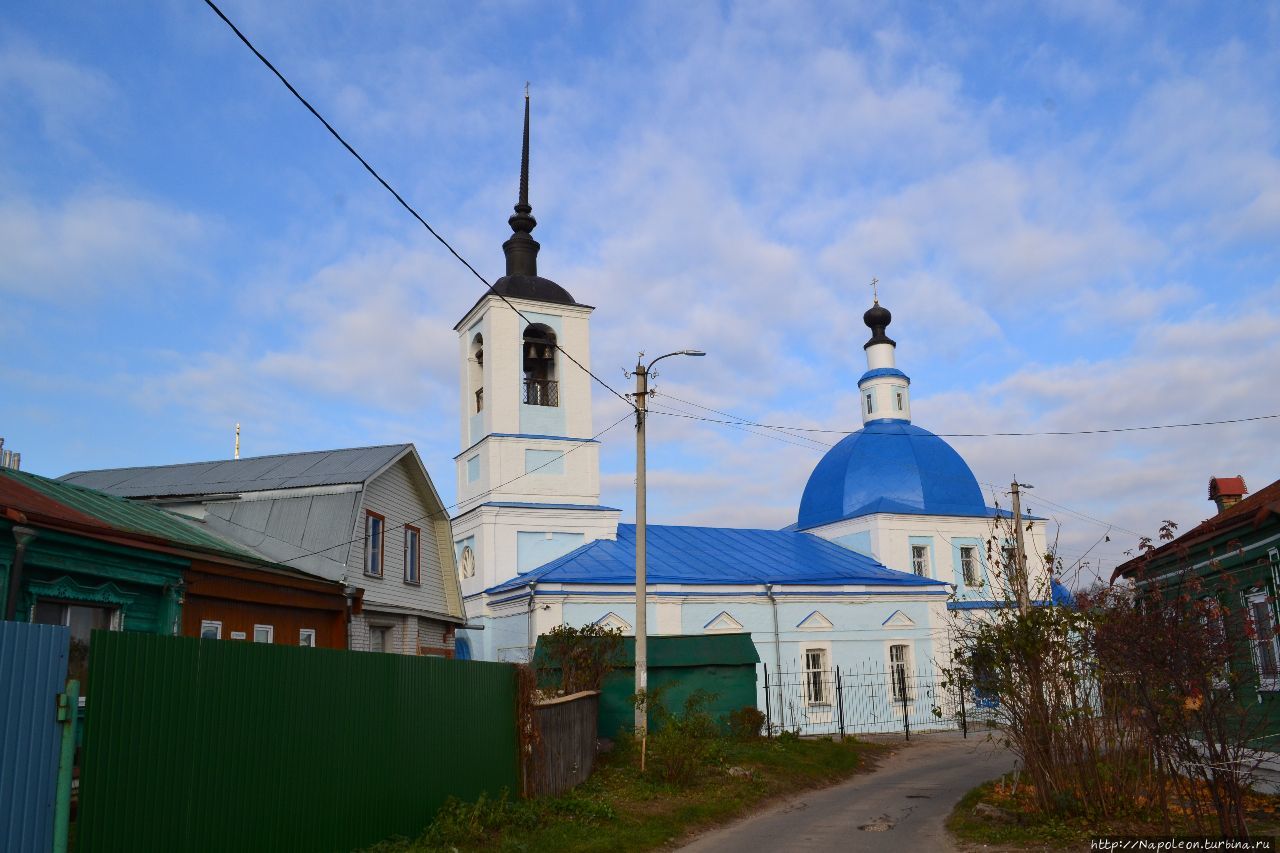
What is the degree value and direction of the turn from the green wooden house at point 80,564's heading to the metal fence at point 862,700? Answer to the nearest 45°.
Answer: approximately 90° to its left

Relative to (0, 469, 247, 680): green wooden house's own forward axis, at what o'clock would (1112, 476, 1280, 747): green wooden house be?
(1112, 476, 1280, 747): green wooden house is roughly at 11 o'clock from (0, 469, 247, 680): green wooden house.

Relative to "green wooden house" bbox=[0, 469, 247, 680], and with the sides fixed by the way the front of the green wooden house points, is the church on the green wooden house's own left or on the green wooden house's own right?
on the green wooden house's own left

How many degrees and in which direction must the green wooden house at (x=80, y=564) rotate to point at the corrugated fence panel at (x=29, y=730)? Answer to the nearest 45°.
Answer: approximately 45° to its right

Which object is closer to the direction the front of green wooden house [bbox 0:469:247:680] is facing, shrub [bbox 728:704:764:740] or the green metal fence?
the green metal fence

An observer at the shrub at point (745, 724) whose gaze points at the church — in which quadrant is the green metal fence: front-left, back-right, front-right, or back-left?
back-left

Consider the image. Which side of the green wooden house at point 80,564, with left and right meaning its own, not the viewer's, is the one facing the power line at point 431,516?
left

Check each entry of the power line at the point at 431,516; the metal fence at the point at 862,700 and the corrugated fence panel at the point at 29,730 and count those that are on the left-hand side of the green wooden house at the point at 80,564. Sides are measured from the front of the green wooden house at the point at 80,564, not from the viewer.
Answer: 2

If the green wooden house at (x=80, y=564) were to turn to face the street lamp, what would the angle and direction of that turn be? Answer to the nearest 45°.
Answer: approximately 45° to its left

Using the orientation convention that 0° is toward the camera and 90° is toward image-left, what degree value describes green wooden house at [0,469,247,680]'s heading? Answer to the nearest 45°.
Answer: approximately 315°

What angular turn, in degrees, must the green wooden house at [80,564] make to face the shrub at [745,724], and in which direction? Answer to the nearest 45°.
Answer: approximately 90° to its left
